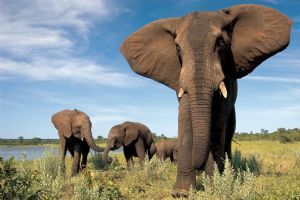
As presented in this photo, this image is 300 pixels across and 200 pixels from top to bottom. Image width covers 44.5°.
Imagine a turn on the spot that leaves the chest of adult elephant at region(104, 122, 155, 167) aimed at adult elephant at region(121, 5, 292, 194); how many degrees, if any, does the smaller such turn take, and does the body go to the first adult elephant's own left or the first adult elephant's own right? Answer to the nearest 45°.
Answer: approximately 45° to the first adult elephant's own left

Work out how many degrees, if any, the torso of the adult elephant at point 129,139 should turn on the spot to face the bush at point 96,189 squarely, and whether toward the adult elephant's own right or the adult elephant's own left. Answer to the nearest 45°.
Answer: approximately 45° to the adult elephant's own left

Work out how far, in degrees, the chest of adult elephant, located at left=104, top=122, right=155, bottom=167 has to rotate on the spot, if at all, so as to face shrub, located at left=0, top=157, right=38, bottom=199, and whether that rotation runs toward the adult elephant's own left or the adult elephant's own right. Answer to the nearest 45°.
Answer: approximately 45° to the adult elephant's own left

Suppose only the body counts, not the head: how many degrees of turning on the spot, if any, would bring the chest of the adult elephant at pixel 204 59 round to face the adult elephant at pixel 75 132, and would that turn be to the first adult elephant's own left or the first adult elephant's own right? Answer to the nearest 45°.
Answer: approximately 135° to the first adult elephant's own right

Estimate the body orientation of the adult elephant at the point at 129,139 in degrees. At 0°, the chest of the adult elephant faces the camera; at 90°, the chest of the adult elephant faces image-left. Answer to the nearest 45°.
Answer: approximately 45°

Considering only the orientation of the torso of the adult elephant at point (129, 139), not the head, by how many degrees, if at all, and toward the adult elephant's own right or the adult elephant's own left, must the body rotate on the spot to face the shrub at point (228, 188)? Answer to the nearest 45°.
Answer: approximately 45° to the adult elephant's own left

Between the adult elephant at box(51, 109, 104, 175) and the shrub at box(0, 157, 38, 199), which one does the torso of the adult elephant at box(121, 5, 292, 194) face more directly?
the shrub

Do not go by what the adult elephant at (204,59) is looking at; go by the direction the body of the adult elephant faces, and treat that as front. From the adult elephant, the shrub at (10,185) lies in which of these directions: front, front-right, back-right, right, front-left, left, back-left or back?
front-right
